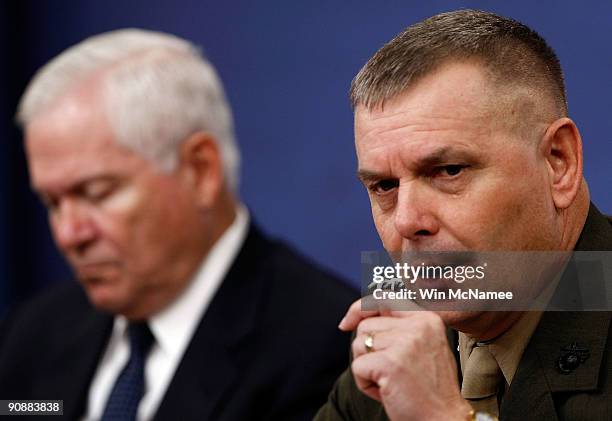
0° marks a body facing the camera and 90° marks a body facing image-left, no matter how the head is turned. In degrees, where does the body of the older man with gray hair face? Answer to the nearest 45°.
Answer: approximately 45°
